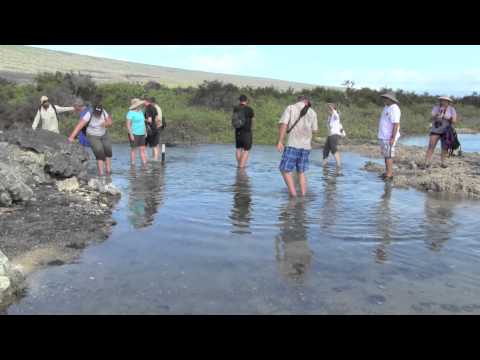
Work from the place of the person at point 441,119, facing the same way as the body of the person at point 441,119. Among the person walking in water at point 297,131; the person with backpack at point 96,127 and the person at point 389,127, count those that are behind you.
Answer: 0

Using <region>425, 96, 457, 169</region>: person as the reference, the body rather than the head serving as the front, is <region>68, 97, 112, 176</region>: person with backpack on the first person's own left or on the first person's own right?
on the first person's own right

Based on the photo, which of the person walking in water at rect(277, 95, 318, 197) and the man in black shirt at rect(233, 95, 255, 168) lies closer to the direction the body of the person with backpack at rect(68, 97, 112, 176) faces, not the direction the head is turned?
the person walking in water

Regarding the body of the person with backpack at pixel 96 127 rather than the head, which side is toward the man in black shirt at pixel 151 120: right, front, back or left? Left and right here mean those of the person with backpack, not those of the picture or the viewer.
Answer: left

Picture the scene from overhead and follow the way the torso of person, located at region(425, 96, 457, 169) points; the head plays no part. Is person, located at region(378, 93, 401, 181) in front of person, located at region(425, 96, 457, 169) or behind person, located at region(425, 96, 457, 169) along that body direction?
in front

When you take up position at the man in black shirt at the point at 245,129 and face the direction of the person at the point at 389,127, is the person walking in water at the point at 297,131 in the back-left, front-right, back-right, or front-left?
front-right

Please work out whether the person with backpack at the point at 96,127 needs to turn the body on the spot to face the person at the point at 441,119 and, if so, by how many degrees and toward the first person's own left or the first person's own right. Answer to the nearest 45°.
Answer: approximately 45° to the first person's own left

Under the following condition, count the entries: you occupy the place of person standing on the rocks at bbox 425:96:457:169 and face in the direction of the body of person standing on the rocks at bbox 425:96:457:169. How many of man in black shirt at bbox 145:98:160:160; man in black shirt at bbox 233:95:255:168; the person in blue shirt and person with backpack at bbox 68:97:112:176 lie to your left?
0

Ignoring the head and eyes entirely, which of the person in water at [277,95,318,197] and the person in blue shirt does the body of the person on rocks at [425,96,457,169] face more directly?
the person in water

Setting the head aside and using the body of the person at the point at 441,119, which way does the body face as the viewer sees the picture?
toward the camera

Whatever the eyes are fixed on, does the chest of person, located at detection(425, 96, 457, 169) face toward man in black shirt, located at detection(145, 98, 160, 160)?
no
